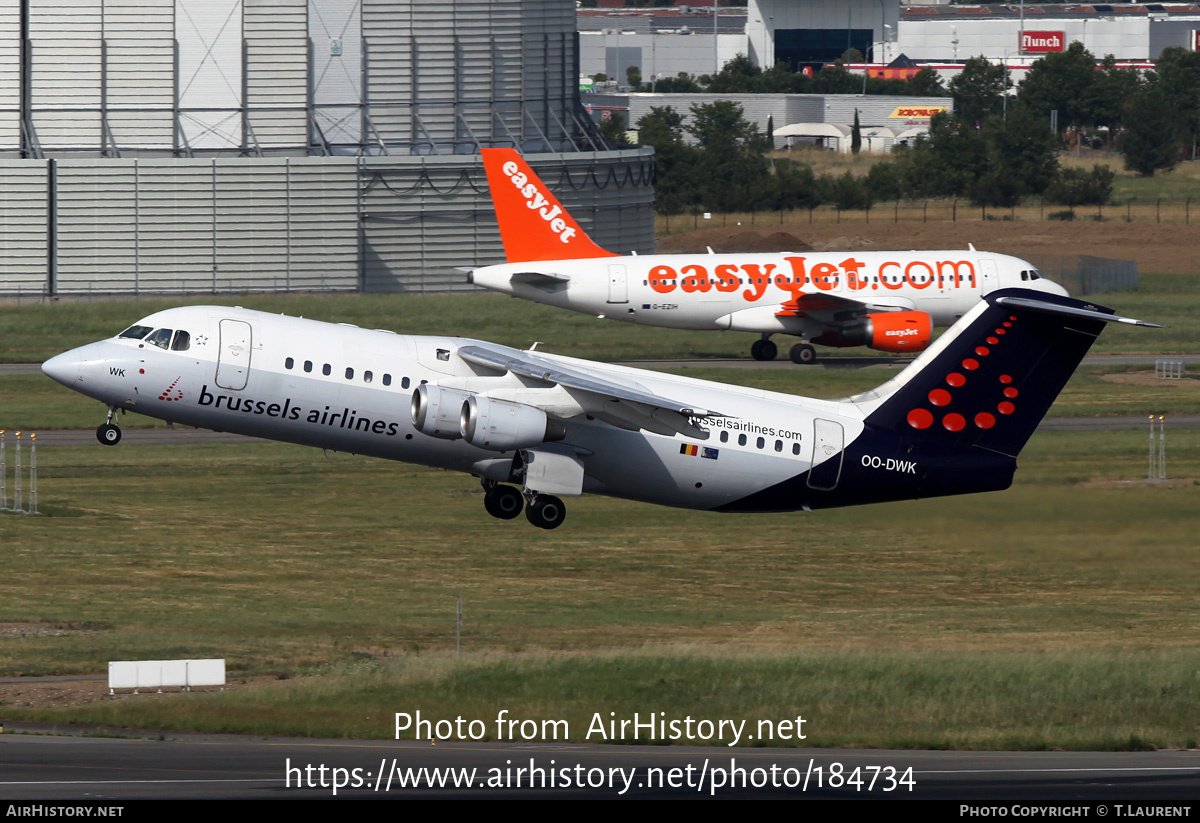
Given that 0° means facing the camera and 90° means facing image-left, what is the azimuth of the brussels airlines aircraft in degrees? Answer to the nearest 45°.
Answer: approximately 90°
